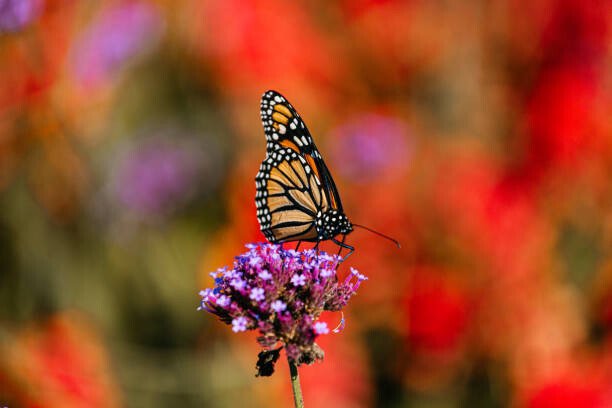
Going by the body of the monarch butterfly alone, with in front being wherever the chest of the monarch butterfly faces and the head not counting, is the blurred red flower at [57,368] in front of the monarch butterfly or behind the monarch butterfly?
behind

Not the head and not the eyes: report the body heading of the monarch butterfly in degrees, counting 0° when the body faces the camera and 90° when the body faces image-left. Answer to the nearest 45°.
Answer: approximately 270°
